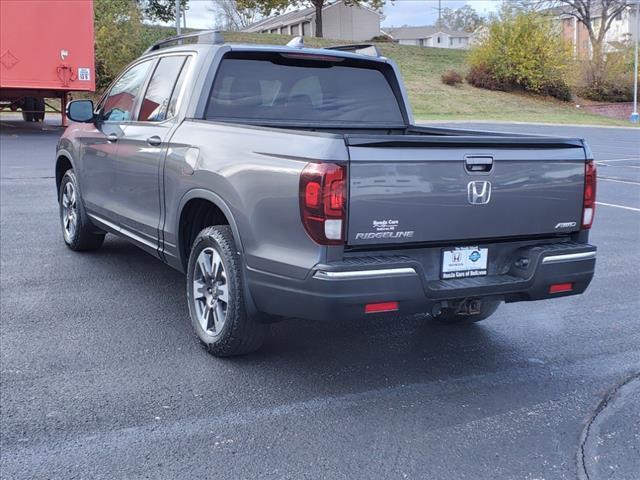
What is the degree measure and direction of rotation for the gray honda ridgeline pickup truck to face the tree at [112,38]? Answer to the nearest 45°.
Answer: approximately 45° to its right

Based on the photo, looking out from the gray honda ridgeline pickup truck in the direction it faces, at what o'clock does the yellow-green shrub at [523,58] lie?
The yellow-green shrub is roughly at 2 o'clock from the gray honda ridgeline pickup truck.

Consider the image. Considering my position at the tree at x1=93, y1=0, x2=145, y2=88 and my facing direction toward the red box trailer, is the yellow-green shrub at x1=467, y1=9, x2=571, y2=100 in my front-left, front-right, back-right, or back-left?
back-left

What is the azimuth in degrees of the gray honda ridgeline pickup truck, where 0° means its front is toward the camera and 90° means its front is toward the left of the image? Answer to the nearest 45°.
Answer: approximately 135°

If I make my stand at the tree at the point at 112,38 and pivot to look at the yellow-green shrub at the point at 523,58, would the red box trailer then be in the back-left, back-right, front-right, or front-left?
back-right

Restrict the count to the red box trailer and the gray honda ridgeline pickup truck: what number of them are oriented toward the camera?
0
